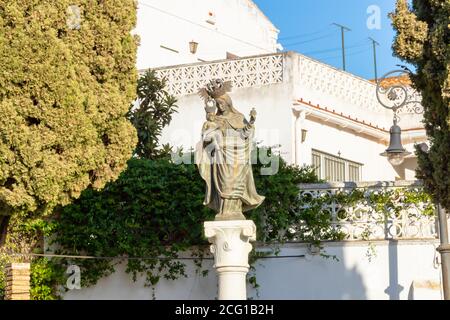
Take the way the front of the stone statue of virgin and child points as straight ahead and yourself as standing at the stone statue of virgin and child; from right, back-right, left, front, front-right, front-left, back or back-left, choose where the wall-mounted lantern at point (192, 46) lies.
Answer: back

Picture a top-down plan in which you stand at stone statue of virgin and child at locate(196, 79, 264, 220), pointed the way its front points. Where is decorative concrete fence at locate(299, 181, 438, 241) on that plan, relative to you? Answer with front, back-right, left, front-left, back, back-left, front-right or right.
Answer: back-left

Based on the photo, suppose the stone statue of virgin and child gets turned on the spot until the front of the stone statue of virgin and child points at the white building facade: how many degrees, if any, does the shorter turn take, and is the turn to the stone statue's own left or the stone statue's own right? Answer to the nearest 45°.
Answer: approximately 180°

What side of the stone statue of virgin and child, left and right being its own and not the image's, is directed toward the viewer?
front
